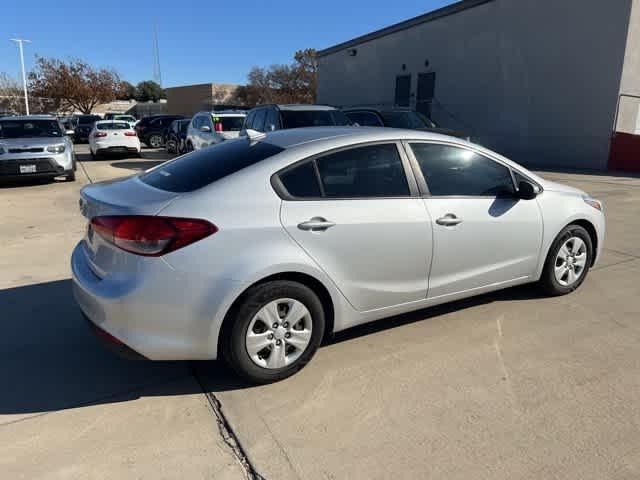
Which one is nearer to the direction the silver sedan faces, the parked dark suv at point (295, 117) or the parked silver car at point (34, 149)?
the parked dark suv

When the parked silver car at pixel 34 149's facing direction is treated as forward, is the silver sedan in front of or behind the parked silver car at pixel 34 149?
in front

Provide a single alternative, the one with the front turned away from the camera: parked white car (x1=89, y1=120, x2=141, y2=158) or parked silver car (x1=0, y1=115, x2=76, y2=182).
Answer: the parked white car

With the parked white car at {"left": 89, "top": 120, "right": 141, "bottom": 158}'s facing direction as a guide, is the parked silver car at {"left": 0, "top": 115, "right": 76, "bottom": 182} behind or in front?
behind

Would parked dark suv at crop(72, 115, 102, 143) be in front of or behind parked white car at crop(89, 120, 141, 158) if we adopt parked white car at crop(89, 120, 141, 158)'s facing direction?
in front

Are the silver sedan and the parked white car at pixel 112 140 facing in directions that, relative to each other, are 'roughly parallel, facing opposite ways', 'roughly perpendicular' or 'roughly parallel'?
roughly perpendicular

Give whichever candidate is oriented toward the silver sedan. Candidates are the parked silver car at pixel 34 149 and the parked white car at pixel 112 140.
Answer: the parked silver car

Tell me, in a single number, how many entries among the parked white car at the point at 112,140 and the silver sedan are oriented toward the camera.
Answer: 0

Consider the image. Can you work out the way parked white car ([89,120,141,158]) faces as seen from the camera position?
facing away from the viewer

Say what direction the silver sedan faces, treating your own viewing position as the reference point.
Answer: facing away from the viewer and to the right of the viewer

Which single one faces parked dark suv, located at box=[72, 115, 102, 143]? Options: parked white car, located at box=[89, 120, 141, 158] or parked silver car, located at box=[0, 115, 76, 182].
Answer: the parked white car

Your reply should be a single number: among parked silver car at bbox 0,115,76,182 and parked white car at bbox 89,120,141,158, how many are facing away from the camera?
1

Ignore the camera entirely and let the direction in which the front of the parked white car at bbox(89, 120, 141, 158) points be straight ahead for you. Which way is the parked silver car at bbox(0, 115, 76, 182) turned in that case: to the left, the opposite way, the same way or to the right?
the opposite way

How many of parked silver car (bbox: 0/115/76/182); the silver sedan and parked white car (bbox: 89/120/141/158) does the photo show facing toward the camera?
1

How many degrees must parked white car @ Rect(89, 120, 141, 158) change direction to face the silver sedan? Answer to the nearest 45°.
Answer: approximately 180°
